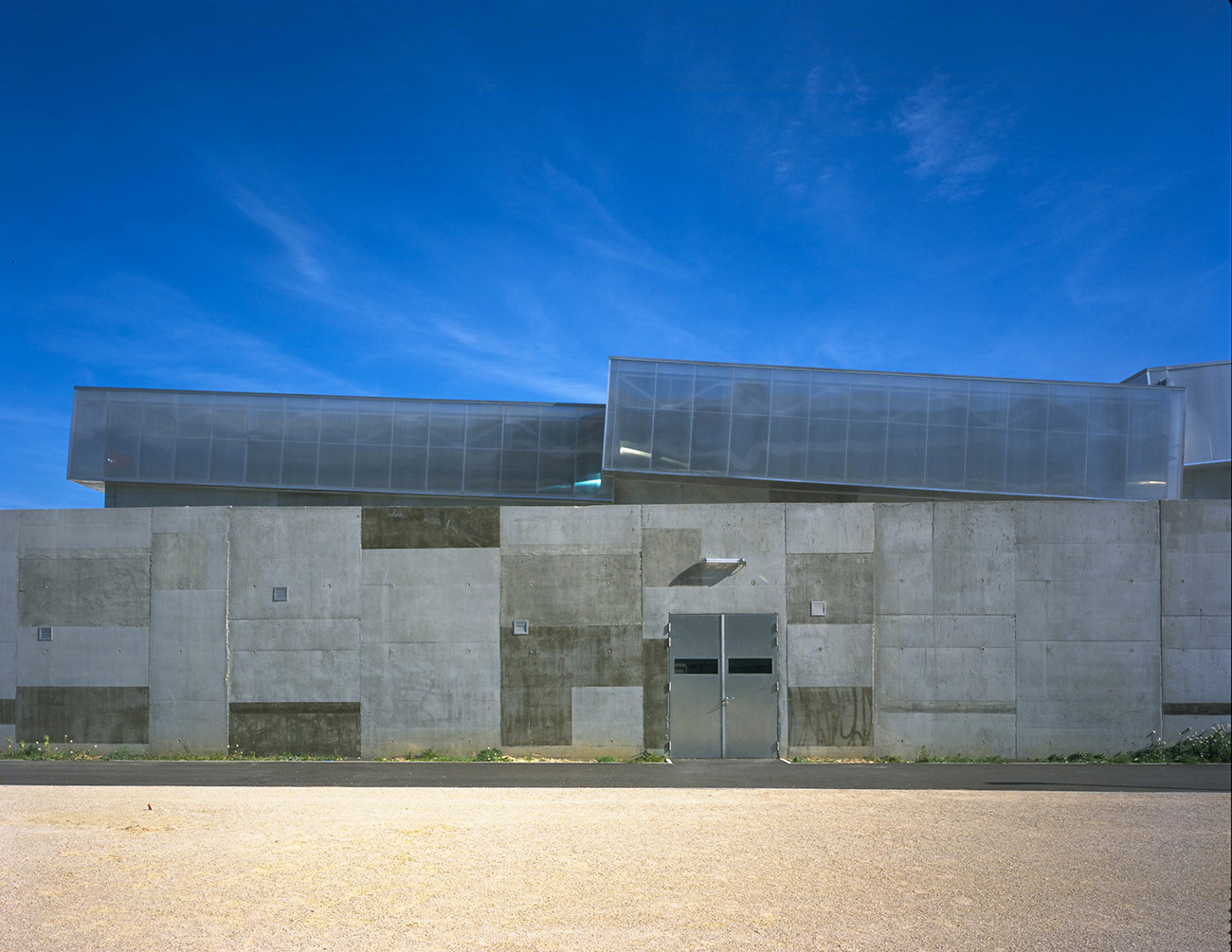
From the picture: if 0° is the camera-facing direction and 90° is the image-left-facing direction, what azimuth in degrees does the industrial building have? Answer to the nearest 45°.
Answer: approximately 0°
